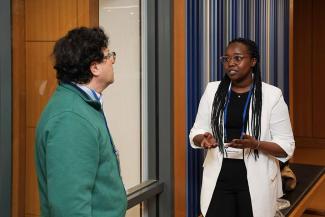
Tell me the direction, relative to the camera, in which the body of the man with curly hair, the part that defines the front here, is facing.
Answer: to the viewer's right

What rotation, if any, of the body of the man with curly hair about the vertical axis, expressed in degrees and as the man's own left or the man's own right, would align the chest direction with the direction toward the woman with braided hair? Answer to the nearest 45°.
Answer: approximately 45° to the man's own left
